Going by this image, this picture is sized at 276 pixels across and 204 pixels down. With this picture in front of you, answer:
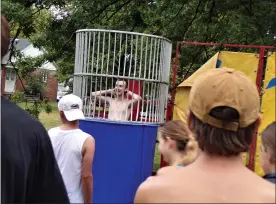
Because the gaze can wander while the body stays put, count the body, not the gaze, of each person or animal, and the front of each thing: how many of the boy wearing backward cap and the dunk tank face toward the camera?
1

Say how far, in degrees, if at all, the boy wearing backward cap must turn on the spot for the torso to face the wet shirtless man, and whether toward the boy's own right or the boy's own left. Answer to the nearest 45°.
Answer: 0° — they already face them

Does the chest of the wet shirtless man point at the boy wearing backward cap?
yes

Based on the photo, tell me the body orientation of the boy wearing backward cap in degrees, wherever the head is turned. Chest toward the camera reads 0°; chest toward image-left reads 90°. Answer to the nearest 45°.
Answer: approximately 180°

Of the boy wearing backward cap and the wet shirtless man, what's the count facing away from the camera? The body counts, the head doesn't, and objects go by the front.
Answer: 1

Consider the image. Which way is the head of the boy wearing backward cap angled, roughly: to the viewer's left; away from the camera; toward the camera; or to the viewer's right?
away from the camera

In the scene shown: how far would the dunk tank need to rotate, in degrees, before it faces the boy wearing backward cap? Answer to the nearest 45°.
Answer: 0° — it already faces them

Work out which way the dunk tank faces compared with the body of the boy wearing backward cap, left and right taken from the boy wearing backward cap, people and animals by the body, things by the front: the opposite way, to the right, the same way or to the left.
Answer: the opposite way

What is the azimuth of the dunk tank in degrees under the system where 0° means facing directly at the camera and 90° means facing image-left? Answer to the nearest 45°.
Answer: approximately 0°
